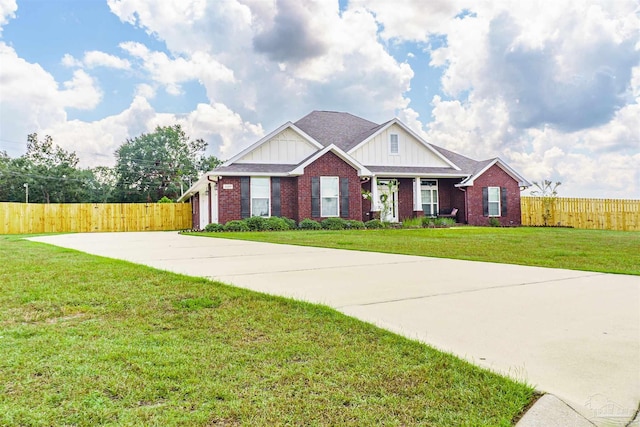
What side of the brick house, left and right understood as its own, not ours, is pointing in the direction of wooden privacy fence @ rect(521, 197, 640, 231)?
left

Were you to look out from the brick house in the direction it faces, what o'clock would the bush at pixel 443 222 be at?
The bush is roughly at 11 o'clock from the brick house.

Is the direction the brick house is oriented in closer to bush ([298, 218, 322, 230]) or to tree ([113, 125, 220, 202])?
the bush

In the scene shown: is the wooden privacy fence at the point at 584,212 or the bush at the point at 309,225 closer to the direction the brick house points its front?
the bush

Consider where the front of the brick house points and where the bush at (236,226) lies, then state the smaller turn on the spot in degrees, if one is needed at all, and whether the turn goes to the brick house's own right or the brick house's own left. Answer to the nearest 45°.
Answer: approximately 45° to the brick house's own right

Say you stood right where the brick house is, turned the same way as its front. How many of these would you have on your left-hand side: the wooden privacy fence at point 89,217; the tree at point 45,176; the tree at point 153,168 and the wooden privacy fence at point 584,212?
1

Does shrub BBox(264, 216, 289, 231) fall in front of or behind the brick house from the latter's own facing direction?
in front

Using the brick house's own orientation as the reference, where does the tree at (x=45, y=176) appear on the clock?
The tree is roughly at 4 o'clock from the brick house.

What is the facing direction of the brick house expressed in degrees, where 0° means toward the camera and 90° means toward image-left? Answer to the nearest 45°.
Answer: approximately 0°

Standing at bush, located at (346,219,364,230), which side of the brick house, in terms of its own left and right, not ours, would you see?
front

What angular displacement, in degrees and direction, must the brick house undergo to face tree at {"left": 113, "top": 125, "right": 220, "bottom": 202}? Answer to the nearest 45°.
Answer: approximately 135° to its right
